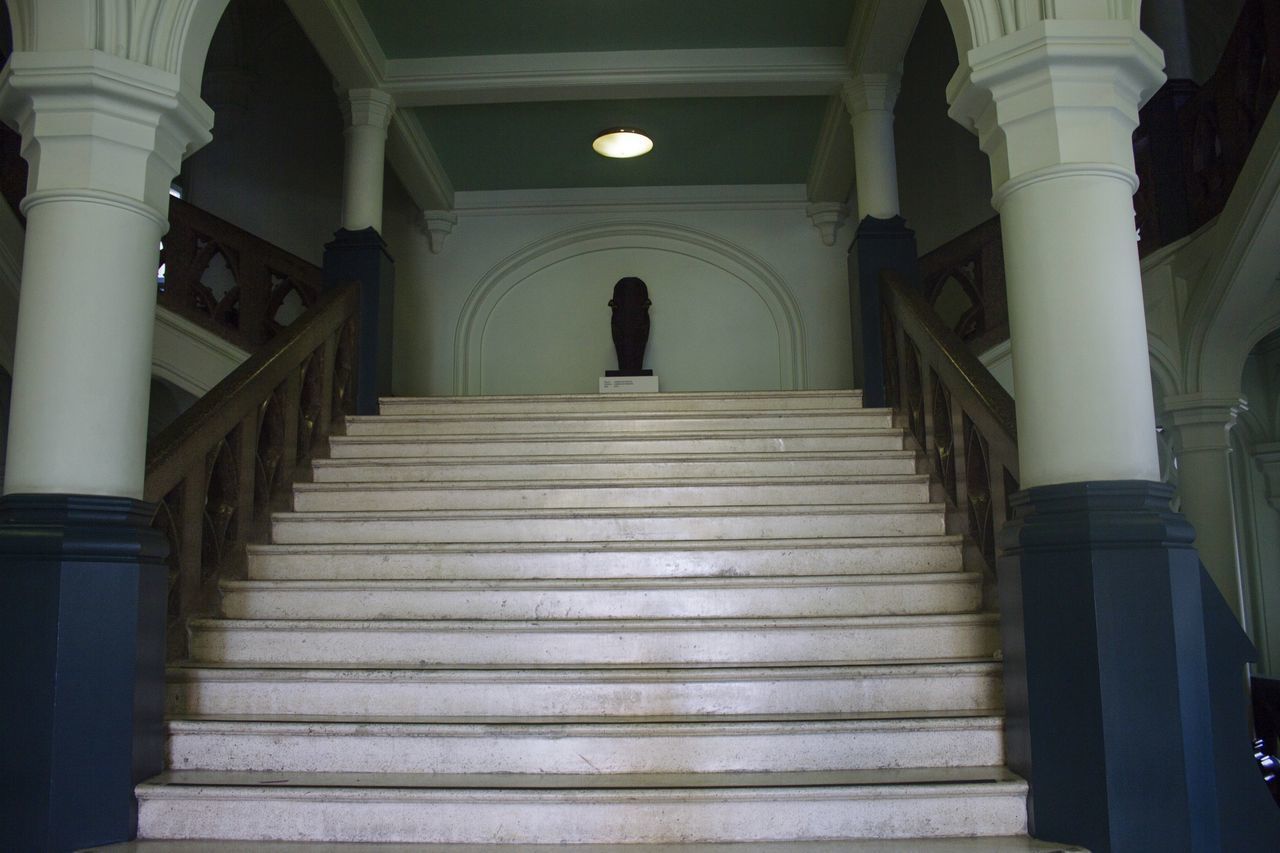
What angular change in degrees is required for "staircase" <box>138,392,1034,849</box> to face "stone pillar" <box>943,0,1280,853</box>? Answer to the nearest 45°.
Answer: approximately 45° to its left

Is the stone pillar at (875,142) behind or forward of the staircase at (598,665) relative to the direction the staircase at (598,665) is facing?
behind

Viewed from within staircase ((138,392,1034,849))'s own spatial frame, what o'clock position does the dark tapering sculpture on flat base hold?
The dark tapering sculpture on flat base is roughly at 6 o'clock from the staircase.

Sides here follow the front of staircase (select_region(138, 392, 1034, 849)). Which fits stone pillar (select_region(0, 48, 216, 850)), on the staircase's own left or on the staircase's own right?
on the staircase's own right

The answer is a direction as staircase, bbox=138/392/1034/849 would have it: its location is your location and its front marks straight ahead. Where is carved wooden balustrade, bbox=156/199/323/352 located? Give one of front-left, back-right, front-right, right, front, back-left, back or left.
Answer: back-right

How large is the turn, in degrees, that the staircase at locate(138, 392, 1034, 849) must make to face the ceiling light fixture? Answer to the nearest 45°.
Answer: approximately 180°

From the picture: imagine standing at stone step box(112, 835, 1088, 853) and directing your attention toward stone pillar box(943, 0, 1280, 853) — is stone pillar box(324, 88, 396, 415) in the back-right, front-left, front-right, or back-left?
back-left

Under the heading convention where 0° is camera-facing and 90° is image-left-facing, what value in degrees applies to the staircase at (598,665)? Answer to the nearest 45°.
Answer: approximately 0°

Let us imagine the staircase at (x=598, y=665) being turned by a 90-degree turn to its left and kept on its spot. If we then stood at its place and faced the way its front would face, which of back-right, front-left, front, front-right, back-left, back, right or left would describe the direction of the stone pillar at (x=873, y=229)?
front-left

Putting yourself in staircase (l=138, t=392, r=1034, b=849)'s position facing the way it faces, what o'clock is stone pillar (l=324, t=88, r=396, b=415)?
The stone pillar is roughly at 5 o'clock from the staircase.
